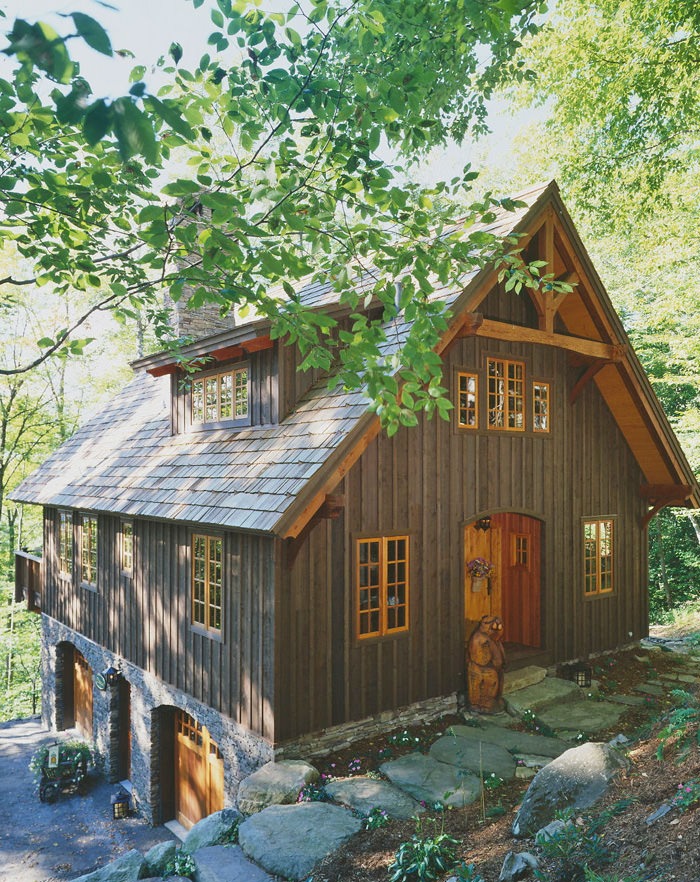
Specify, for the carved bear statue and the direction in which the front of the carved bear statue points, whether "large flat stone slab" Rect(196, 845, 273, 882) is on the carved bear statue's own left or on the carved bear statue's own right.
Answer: on the carved bear statue's own right

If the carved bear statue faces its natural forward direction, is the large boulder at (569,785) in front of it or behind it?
in front

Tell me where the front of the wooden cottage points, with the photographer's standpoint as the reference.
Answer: facing the viewer and to the right of the viewer

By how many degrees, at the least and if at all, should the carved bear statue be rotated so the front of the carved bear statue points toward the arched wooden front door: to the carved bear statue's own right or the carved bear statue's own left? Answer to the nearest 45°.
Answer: approximately 135° to the carved bear statue's own left

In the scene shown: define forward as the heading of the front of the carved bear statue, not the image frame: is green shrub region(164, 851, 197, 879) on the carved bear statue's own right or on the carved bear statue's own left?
on the carved bear statue's own right

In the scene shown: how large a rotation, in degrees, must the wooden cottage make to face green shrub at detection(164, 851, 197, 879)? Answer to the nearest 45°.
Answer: approximately 45° to its right

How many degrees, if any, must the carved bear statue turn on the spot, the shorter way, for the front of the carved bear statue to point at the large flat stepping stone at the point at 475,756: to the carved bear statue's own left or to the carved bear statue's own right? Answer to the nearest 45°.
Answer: approximately 45° to the carved bear statue's own right

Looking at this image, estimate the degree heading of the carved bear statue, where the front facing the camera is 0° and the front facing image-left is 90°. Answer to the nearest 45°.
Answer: approximately 315°

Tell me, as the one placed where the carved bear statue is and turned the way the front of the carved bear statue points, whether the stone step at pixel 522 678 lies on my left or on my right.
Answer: on my left
